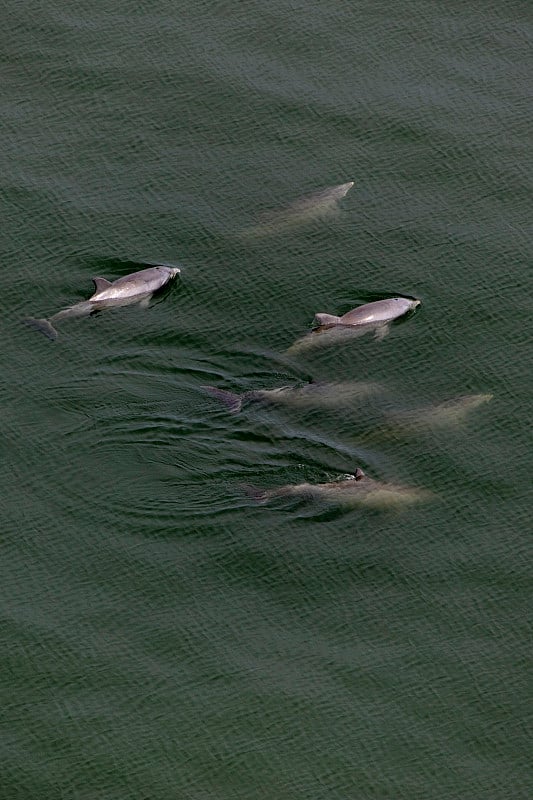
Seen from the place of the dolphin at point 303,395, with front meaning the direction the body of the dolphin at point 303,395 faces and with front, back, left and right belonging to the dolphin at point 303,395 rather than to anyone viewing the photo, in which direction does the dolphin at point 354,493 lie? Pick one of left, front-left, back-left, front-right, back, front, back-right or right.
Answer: right

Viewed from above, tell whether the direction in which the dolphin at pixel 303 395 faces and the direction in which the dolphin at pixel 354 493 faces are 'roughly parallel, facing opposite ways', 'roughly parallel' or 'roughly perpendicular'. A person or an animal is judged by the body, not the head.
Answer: roughly parallel

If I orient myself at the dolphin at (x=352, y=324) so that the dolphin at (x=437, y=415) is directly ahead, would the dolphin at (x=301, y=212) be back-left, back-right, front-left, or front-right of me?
back-left

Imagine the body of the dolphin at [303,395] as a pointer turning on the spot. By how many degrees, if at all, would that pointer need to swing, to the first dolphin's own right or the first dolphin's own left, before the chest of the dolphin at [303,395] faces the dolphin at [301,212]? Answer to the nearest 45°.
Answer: approximately 90° to the first dolphin's own left

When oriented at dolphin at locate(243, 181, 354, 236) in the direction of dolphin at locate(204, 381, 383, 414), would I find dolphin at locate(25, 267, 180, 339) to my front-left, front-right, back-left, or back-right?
front-right

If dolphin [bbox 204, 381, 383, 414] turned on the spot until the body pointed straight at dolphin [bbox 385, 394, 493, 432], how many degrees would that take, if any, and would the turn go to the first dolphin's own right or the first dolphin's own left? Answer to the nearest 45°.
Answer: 0° — it already faces it

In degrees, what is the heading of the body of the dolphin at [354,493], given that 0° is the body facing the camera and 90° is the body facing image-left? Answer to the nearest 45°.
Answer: approximately 270°

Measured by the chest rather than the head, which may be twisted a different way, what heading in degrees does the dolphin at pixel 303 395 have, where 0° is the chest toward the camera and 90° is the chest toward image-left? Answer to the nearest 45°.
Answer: approximately 270°

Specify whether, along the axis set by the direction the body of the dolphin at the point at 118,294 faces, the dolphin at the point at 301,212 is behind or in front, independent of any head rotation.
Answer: in front

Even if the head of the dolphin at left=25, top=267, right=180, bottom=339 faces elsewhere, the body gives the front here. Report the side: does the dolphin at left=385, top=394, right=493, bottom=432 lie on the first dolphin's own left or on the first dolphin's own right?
on the first dolphin's own right

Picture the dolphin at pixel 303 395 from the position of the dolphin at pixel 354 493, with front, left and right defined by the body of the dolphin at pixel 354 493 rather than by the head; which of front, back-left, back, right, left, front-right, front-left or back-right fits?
left

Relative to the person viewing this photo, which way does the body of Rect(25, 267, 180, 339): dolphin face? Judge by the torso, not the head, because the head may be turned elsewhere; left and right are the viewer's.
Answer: facing away from the viewer and to the right of the viewer

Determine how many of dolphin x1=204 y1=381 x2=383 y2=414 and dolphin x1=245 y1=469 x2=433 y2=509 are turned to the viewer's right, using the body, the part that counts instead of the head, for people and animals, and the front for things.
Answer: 2

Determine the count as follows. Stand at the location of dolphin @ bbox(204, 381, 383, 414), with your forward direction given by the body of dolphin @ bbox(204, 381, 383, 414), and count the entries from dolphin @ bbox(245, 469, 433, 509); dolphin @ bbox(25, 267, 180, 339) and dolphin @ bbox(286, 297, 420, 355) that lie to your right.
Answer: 1
